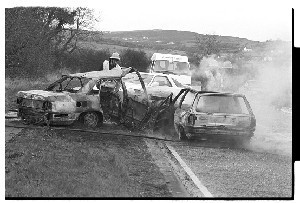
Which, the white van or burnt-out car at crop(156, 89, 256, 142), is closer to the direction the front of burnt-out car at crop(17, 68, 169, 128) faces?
the white van

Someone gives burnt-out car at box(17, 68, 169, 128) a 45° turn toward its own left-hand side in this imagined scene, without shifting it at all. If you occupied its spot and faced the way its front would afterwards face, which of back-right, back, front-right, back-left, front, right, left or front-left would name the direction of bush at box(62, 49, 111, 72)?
back
